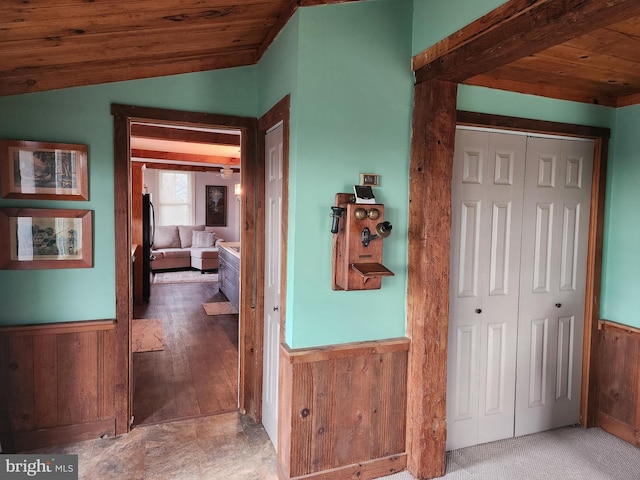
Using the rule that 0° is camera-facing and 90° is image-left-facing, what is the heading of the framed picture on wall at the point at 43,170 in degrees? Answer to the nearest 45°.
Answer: approximately 0°

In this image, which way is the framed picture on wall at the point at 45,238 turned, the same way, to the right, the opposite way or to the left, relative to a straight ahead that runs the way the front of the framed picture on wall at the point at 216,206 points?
the same way

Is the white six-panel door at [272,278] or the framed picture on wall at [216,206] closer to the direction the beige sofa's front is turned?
the white six-panel door

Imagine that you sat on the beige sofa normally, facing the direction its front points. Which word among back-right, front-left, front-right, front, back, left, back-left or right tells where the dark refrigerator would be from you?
front

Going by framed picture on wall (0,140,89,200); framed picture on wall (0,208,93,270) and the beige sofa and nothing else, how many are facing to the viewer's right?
0

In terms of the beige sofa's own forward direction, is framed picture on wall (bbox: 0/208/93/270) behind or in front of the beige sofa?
in front

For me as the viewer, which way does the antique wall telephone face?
facing the viewer and to the right of the viewer

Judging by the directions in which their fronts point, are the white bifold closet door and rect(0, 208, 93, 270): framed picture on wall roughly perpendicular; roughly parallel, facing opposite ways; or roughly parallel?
roughly parallel

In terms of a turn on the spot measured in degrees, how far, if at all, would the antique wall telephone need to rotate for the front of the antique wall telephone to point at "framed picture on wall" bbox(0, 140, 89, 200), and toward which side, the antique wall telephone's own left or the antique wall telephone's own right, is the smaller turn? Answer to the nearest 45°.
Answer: approximately 135° to the antique wall telephone's own right

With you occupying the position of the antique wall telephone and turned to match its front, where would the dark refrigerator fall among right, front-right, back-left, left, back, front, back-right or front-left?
back

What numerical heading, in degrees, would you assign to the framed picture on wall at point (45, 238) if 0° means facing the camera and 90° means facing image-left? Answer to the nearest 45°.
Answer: approximately 0°

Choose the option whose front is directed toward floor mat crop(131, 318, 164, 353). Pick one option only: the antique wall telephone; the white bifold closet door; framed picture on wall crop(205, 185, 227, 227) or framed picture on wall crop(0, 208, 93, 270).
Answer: framed picture on wall crop(205, 185, 227, 227)

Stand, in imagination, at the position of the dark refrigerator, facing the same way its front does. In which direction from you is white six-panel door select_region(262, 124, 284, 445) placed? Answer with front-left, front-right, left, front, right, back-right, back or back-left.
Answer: right

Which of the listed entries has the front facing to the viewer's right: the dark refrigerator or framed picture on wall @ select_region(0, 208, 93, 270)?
the dark refrigerator

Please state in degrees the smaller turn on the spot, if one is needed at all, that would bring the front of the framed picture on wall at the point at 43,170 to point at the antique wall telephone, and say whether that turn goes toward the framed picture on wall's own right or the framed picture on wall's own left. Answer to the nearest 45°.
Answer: approximately 45° to the framed picture on wall's own left

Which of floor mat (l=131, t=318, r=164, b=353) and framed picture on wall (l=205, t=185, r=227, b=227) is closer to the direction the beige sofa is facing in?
the floor mat

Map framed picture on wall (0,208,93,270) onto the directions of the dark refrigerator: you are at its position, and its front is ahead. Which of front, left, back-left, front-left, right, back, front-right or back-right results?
right

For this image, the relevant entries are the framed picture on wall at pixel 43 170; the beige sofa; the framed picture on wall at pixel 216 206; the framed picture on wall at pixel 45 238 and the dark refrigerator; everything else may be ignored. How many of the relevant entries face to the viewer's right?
1

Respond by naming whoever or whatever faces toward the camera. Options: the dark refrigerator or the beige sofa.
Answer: the beige sofa

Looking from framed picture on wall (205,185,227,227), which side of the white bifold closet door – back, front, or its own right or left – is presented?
back

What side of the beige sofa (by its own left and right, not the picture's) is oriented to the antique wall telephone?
front

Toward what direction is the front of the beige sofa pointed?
toward the camera
